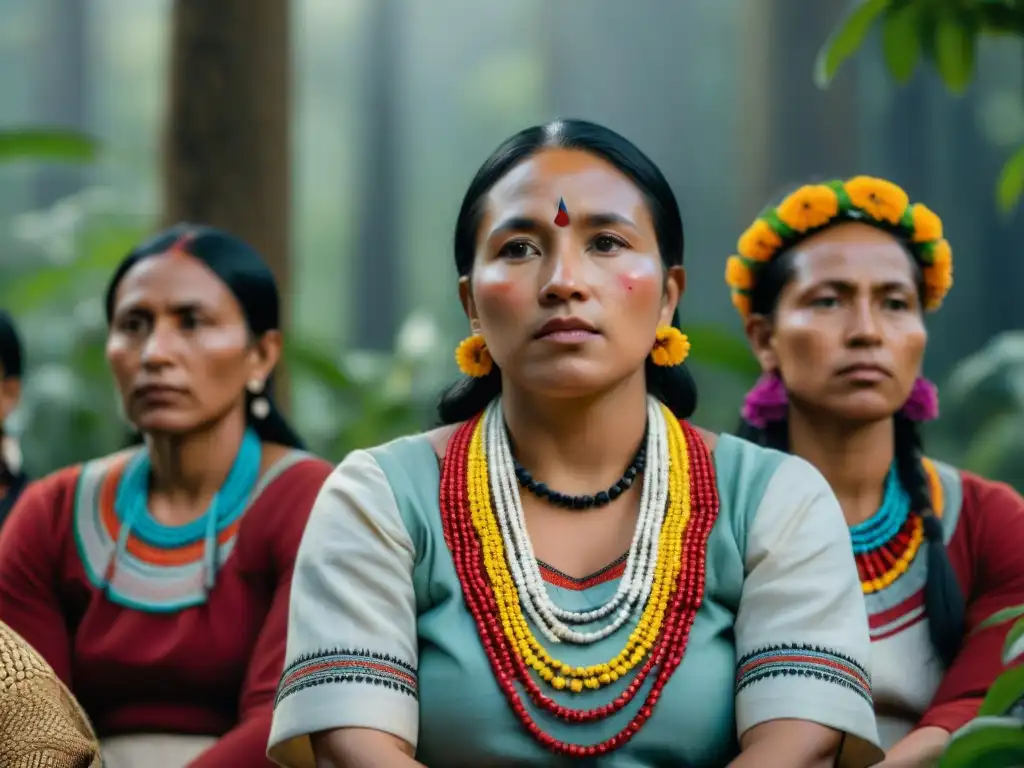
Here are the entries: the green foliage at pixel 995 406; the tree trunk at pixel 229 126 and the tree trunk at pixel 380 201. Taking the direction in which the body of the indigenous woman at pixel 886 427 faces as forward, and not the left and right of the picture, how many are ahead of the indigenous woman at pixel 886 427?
0

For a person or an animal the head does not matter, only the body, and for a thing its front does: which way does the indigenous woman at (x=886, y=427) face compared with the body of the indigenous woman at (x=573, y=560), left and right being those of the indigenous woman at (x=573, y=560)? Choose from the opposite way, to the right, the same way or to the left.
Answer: the same way

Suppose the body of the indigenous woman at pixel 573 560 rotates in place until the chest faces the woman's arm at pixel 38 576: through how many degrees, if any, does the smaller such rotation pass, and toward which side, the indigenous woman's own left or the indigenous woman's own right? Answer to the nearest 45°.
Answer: approximately 135° to the indigenous woman's own right

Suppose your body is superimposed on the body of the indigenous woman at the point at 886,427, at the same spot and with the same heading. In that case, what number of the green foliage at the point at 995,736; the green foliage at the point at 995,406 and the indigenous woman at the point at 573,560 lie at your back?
1

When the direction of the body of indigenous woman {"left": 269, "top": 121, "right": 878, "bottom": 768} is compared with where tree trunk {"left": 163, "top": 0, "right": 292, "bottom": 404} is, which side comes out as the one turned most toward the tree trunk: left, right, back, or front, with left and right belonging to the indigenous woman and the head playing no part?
back

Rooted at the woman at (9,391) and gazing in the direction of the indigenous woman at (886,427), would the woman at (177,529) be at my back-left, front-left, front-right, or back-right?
front-right

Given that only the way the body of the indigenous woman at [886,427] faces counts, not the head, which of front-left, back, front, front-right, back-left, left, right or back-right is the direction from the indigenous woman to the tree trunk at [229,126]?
back-right

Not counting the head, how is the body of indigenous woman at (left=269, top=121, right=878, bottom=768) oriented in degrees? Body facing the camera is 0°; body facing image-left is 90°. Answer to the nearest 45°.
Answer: approximately 0°

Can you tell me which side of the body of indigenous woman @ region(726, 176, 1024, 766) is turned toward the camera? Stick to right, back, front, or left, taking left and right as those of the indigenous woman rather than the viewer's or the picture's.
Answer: front

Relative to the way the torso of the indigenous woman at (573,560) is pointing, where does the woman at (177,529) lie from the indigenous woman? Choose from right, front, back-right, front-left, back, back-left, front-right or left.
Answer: back-right

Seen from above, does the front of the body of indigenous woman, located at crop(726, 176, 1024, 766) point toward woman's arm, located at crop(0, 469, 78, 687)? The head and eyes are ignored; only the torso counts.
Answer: no

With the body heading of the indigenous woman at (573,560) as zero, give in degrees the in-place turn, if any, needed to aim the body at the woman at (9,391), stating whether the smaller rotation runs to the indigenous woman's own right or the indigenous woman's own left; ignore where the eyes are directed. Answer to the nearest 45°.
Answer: approximately 135° to the indigenous woman's own right

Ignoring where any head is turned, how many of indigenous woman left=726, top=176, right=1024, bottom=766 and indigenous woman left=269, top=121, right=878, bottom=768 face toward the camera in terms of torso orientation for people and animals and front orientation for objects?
2

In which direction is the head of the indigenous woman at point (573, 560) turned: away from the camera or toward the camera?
toward the camera

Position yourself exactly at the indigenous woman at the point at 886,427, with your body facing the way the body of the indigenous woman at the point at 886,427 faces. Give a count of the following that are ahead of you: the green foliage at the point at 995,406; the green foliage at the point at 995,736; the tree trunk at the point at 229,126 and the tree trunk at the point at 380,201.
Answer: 1

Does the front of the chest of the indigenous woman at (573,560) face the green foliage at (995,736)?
no
